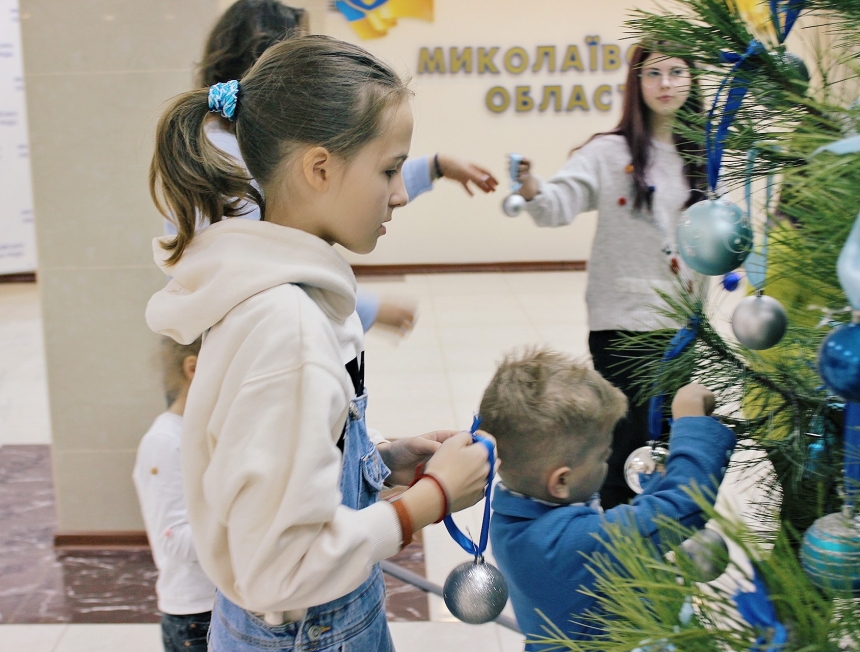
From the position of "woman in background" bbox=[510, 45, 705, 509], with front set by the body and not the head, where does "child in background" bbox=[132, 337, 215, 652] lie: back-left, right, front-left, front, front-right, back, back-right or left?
front-right

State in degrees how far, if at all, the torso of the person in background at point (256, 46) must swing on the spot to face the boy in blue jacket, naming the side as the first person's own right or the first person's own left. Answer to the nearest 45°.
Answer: approximately 45° to the first person's own right

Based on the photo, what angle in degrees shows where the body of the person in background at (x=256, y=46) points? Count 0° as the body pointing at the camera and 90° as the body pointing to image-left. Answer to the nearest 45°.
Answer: approximately 270°

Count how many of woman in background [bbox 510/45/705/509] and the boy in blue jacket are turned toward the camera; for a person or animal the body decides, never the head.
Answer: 1

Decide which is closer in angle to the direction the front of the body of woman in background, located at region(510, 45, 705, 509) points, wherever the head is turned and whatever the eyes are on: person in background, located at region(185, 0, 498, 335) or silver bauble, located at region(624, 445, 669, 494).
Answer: the silver bauble

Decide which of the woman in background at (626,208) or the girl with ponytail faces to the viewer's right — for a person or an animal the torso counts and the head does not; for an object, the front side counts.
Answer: the girl with ponytail

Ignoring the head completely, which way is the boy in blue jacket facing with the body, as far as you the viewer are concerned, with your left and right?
facing away from the viewer and to the right of the viewer

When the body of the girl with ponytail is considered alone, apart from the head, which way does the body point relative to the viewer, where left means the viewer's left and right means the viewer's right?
facing to the right of the viewer

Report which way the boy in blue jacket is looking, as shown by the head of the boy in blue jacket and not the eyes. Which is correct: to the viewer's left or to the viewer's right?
to the viewer's right
